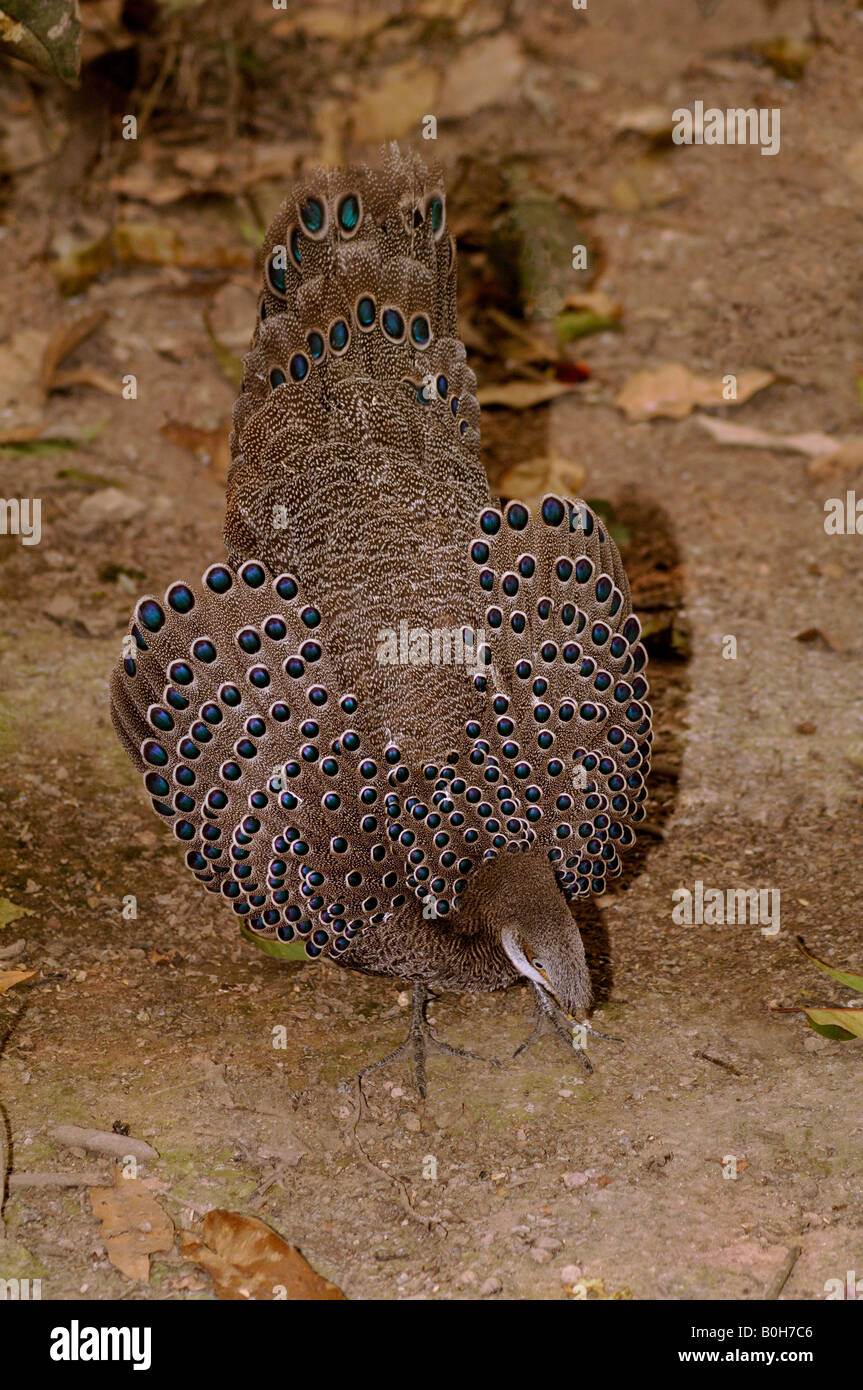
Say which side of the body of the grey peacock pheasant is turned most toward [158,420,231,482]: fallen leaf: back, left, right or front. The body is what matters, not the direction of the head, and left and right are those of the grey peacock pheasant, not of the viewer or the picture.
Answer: back

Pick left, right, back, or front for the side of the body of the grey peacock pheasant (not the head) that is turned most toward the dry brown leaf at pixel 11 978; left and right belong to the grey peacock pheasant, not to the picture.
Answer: right

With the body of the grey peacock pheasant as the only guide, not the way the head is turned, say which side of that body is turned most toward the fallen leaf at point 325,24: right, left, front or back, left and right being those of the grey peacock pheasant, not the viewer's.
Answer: back

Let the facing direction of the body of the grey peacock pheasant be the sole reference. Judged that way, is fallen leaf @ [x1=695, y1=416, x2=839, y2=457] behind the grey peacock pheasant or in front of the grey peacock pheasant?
behind

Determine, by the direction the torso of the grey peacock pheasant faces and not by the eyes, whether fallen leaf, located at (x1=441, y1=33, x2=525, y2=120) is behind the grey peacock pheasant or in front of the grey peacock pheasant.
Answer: behind

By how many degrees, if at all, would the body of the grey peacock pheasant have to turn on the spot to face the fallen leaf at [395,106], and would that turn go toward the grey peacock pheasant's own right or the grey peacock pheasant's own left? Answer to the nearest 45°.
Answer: approximately 180°

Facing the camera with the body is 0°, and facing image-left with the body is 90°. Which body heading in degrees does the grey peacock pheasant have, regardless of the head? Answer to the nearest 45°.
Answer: approximately 0°
